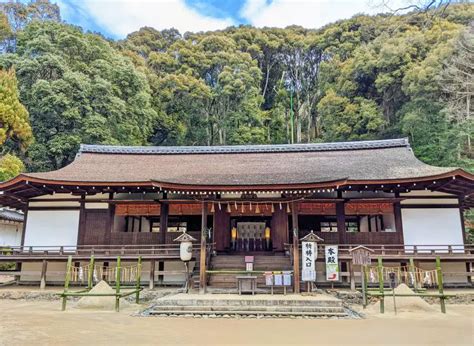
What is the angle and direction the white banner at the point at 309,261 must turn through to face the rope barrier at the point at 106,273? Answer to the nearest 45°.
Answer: approximately 90° to its right

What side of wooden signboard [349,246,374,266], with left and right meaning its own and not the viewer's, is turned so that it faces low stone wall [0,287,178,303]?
right

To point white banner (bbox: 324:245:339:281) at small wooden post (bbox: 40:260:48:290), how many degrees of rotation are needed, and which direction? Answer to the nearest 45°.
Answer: approximately 90° to its right

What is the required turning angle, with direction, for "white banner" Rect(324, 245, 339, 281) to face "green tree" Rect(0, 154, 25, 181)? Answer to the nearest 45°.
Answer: approximately 90° to its right

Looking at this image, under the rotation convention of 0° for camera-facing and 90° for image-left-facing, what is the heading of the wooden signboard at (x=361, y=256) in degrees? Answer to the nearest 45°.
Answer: approximately 0°

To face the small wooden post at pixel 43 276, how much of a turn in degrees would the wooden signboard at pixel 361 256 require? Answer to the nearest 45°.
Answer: approximately 90° to its right

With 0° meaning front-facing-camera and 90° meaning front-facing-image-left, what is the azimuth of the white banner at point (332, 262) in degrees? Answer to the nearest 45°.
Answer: approximately 0°

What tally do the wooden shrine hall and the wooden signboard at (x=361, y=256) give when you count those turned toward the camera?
2
